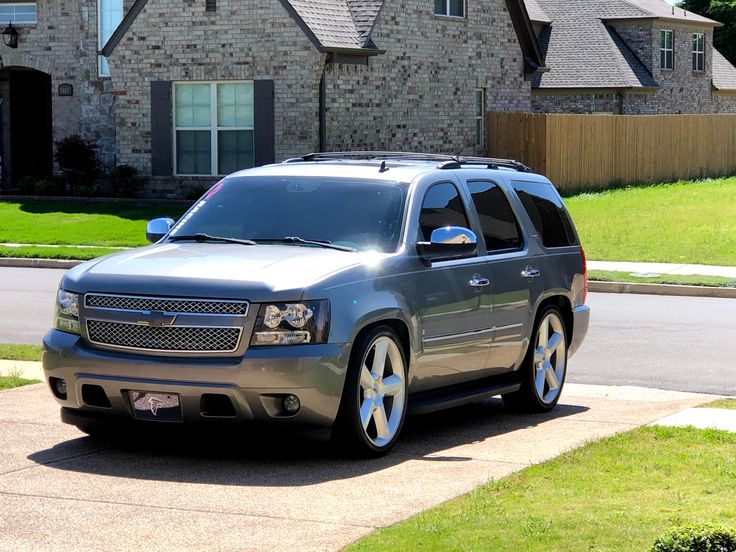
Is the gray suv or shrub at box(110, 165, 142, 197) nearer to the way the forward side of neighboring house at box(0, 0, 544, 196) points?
the gray suv

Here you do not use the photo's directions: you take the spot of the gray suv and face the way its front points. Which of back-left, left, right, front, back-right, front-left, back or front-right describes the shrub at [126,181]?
back-right

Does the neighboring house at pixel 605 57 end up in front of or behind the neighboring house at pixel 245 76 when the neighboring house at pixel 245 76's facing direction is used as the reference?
behind

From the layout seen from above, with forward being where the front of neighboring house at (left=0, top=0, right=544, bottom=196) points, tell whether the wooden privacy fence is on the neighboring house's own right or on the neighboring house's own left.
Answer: on the neighboring house's own left

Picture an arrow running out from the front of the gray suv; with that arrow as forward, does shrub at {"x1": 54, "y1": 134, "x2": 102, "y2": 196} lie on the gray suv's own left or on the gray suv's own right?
on the gray suv's own right

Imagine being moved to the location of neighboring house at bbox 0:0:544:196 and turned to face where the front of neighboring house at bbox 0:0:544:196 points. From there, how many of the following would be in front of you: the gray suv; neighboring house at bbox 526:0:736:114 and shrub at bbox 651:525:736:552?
2

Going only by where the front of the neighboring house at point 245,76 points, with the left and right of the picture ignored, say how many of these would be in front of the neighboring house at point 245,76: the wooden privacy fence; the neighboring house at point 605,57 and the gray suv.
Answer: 1

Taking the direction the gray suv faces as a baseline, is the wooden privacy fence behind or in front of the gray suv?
behind

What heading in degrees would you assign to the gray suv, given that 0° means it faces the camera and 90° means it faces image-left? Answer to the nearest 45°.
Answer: approximately 45°

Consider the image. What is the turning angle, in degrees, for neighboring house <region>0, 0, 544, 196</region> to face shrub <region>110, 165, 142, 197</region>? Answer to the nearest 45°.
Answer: approximately 90° to its right

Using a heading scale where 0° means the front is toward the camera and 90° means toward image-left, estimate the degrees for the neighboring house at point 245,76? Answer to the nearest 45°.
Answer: approximately 0°

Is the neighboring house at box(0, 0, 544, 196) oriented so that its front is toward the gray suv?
yes
